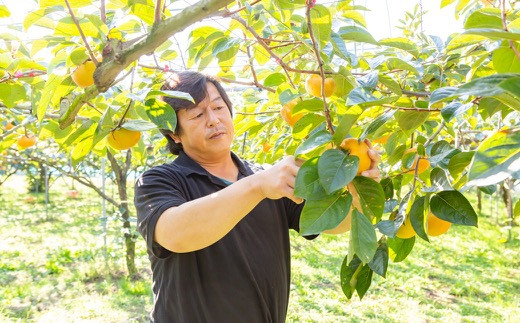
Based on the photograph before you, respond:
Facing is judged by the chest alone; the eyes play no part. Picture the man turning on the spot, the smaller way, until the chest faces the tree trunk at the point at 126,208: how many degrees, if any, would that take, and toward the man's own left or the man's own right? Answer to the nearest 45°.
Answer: approximately 135° to the man's own left

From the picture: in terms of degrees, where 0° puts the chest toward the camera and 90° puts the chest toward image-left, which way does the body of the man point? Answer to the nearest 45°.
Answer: approximately 315°
